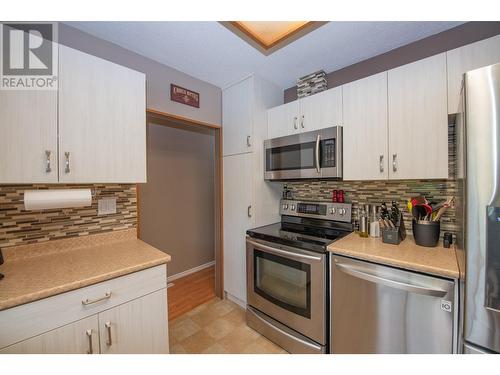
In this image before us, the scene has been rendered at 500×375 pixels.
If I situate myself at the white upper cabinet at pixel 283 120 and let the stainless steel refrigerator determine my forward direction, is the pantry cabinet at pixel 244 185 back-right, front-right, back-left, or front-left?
back-right

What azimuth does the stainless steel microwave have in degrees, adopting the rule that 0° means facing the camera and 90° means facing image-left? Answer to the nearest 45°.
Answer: approximately 45°

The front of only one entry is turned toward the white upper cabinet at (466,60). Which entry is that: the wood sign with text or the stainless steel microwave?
the wood sign with text

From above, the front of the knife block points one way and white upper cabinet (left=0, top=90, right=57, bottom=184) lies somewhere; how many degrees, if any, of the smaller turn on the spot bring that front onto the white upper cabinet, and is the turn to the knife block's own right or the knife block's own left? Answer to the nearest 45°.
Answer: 0° — it already faces it

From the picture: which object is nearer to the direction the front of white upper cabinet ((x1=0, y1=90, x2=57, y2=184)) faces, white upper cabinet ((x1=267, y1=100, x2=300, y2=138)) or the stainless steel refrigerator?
the stainless steel refrigerator
